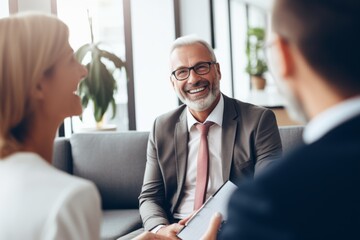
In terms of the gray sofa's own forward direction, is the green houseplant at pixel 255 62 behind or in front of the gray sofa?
behind

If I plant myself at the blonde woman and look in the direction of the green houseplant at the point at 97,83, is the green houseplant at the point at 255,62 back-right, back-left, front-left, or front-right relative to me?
front-right

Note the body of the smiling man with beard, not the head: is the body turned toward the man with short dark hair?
yes

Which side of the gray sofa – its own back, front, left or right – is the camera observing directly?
front

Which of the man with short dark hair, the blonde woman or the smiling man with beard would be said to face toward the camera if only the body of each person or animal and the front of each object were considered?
the smiling man with beard

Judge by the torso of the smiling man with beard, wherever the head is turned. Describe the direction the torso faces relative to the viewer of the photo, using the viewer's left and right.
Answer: facing the viewer

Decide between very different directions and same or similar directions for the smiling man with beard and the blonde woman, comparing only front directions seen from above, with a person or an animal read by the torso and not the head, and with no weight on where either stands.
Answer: very different directions

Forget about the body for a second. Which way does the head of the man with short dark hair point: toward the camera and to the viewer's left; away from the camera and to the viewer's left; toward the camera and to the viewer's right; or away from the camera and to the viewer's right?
away from the camera and to the viewer's left

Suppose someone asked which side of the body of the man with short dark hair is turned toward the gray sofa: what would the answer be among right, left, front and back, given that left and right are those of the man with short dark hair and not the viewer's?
front

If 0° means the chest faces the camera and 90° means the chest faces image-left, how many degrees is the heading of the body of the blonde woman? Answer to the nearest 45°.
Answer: approximately 225°

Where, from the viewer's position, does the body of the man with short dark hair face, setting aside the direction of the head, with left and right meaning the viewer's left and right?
facing away from the viewer and to the left of the viewer

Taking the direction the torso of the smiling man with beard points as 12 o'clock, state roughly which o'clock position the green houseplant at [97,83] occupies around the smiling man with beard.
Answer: The green houseplant is roughly at 5 o'clock from the smiling man with beard.

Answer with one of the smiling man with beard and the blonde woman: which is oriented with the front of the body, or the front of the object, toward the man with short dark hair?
the smiling man with beard

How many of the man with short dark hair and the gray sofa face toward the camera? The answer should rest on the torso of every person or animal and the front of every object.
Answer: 1
